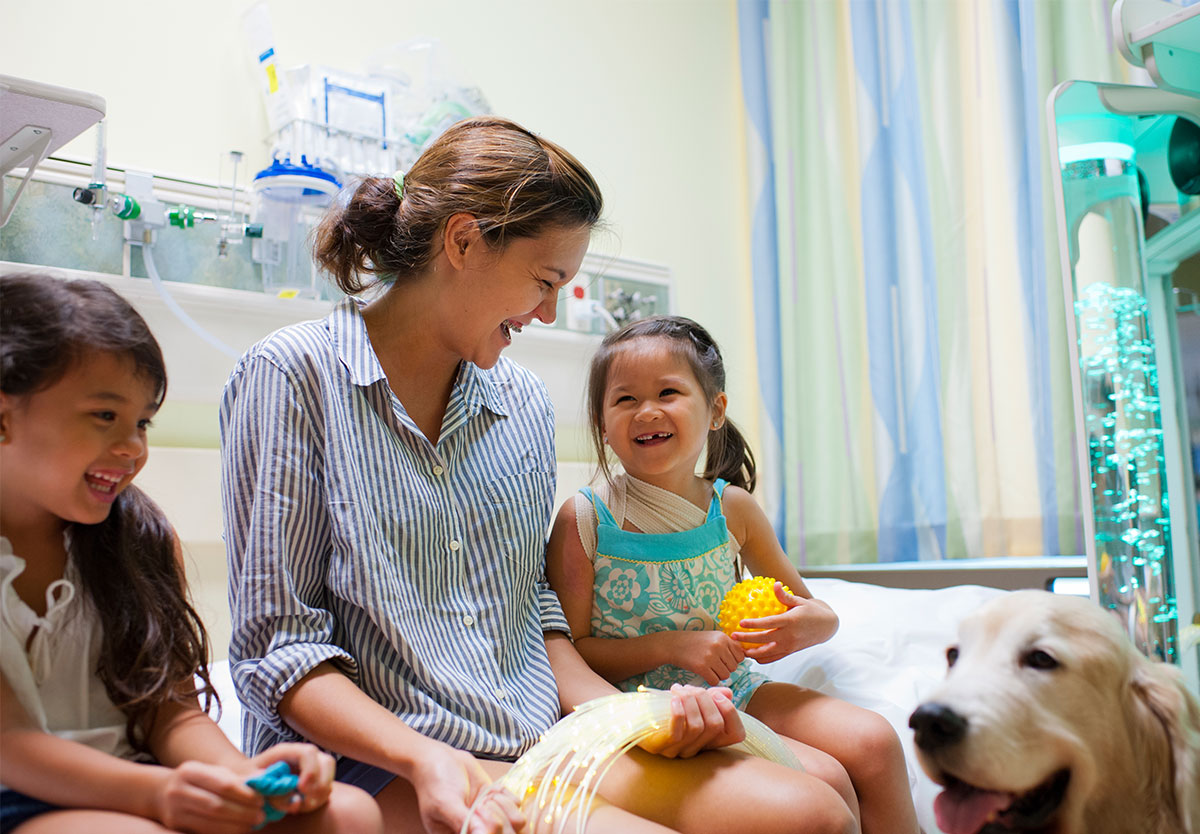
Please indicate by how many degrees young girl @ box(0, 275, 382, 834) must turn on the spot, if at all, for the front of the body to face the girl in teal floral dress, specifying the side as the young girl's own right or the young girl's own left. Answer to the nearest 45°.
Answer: approximately 90° to the young girl's own left

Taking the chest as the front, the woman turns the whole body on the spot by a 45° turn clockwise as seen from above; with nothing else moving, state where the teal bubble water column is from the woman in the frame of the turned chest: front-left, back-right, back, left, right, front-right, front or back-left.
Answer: left

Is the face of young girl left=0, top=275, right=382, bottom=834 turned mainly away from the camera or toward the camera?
toward the camera

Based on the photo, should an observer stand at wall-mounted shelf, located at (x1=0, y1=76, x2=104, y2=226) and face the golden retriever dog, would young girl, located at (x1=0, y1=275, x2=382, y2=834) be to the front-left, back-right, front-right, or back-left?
front-right

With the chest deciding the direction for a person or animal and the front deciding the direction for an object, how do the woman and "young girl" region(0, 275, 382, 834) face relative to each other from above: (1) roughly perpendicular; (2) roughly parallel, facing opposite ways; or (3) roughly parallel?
roughly parallel

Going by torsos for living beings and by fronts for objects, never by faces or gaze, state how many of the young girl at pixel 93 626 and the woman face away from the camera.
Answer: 0

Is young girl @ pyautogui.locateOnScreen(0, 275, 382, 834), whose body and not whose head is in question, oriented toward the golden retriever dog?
yes

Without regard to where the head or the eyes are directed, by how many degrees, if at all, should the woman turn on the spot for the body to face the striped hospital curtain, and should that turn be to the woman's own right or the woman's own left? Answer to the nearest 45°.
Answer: approximately 90° to the woman's own left
